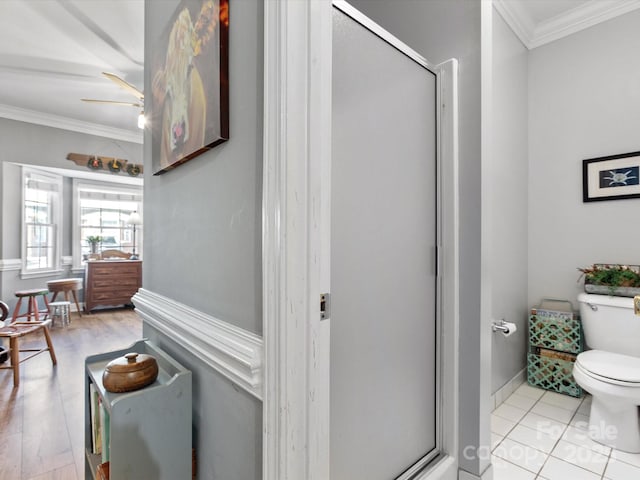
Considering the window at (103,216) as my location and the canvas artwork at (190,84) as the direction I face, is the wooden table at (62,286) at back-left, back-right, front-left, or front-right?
front-right

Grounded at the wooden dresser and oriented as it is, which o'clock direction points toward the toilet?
The toilet is roughly at 11 o'clock from the wooden dresser.

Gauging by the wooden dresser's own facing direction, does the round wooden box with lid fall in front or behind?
in front

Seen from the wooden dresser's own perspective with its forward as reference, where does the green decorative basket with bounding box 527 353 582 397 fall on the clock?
The green decorative basket is roughly at 11 o'clock from the wooden dresser.

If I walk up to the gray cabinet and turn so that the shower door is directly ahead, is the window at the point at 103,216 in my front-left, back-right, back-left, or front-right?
back-left

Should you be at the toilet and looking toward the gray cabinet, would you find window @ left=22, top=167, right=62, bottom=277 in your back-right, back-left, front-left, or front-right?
front-right

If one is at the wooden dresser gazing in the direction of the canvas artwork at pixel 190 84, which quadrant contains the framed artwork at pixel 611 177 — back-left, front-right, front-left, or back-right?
front-left

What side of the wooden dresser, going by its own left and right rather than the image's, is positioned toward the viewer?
front

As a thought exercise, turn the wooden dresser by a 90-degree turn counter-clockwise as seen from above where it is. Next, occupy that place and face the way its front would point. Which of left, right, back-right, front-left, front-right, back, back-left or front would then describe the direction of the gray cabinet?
right
